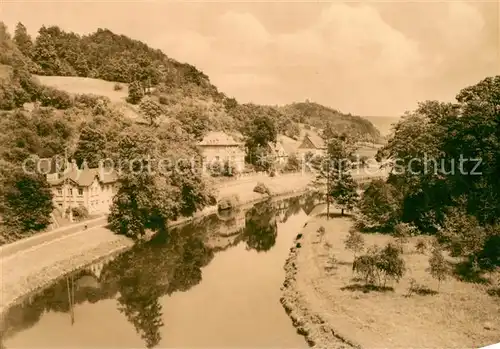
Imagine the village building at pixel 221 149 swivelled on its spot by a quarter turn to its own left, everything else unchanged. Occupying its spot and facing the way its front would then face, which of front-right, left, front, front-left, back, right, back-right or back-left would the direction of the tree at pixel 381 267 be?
right

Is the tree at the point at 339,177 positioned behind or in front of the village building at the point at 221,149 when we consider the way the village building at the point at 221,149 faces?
in front

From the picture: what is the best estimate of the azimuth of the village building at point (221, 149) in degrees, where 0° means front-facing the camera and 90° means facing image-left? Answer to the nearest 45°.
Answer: approximately 0°

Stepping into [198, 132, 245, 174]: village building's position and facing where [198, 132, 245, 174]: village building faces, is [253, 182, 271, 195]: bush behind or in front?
in front

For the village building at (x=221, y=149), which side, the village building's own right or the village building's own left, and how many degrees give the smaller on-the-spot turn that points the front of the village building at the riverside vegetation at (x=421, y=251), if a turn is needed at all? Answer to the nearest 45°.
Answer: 0° — it already faces it

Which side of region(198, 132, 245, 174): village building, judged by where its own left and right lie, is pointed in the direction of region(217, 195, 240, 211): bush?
front

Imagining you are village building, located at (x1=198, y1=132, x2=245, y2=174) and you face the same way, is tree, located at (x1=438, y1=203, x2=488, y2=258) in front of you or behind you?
in front
